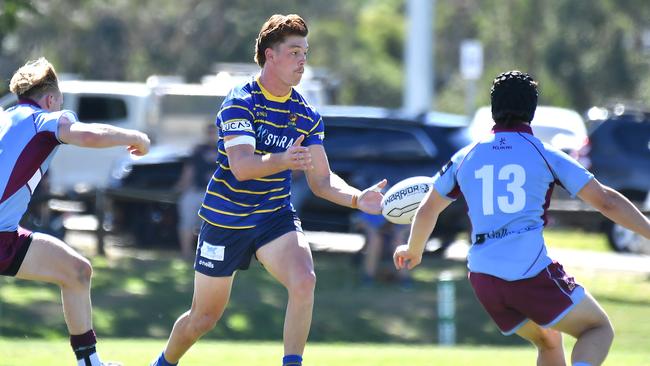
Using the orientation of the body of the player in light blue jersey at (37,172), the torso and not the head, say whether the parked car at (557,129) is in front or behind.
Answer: in front

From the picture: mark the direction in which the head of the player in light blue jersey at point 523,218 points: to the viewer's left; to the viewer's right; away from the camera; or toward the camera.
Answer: away from the camera

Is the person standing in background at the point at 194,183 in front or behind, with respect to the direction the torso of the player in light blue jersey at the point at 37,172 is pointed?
in front

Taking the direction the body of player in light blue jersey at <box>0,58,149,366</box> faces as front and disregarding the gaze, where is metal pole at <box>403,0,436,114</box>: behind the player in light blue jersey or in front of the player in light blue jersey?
in front

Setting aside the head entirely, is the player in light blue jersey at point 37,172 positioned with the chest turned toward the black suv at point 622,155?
yes

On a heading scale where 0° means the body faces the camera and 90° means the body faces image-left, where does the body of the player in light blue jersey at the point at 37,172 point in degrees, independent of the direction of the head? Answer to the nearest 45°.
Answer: approximately 225°

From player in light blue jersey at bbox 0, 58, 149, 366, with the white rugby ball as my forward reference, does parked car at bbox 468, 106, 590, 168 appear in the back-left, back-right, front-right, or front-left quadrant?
front-left
